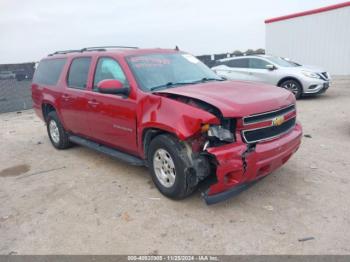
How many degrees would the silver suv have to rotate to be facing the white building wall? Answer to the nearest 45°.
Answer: approximately 135° to its left

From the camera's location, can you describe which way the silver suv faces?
facing the viewer and to the right of the viewer

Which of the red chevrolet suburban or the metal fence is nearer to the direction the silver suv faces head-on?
the red chevrolet suburban

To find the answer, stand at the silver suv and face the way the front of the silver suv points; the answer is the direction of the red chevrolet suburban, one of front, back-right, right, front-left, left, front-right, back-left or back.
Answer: front-right

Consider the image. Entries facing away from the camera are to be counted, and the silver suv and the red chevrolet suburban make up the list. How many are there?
0

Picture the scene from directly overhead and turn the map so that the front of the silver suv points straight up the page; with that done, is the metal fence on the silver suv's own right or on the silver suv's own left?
on the silver suv's own right

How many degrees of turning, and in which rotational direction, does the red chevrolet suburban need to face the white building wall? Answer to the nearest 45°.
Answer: approximately 90° to its left

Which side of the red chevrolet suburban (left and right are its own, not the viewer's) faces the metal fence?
back
